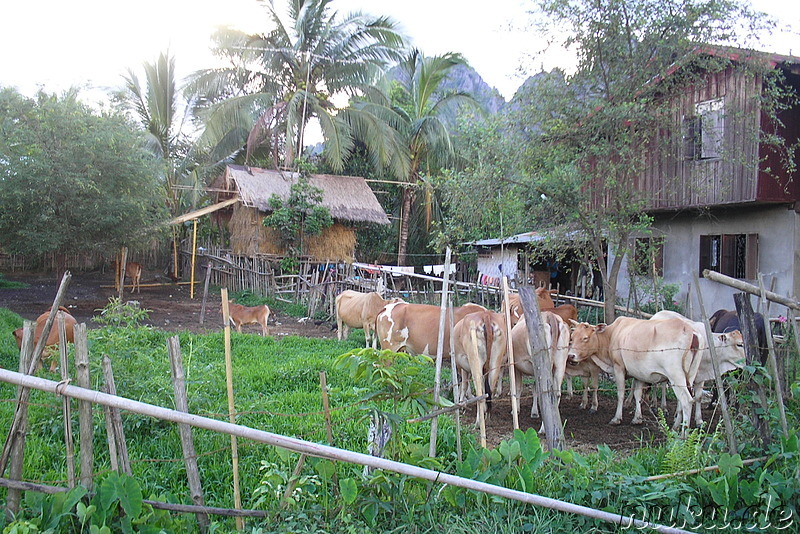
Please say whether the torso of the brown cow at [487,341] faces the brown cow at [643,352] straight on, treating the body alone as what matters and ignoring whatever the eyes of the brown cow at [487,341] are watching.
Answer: no

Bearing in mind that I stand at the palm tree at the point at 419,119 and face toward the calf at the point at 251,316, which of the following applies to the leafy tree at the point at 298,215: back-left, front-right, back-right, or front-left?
front-right

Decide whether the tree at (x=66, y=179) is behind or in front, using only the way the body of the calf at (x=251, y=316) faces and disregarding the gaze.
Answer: in front

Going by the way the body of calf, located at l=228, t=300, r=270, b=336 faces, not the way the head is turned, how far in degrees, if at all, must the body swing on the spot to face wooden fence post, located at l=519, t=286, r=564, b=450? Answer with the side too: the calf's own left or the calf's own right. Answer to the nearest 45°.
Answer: approximately 90° to the calf's own left

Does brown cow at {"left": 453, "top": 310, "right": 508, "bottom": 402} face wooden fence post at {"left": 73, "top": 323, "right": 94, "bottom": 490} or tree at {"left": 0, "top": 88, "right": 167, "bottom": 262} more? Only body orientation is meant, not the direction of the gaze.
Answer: the tree

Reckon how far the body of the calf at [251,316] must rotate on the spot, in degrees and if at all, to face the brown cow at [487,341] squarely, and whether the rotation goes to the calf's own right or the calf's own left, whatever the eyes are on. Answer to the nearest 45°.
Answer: approximately 90° to the calf's own left

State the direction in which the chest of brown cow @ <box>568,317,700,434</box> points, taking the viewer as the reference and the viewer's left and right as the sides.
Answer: facing to the left of the viewer
